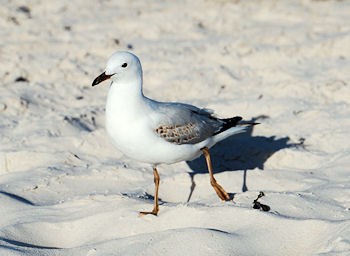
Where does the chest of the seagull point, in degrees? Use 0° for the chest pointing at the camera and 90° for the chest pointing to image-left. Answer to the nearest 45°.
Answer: approximately 90°
